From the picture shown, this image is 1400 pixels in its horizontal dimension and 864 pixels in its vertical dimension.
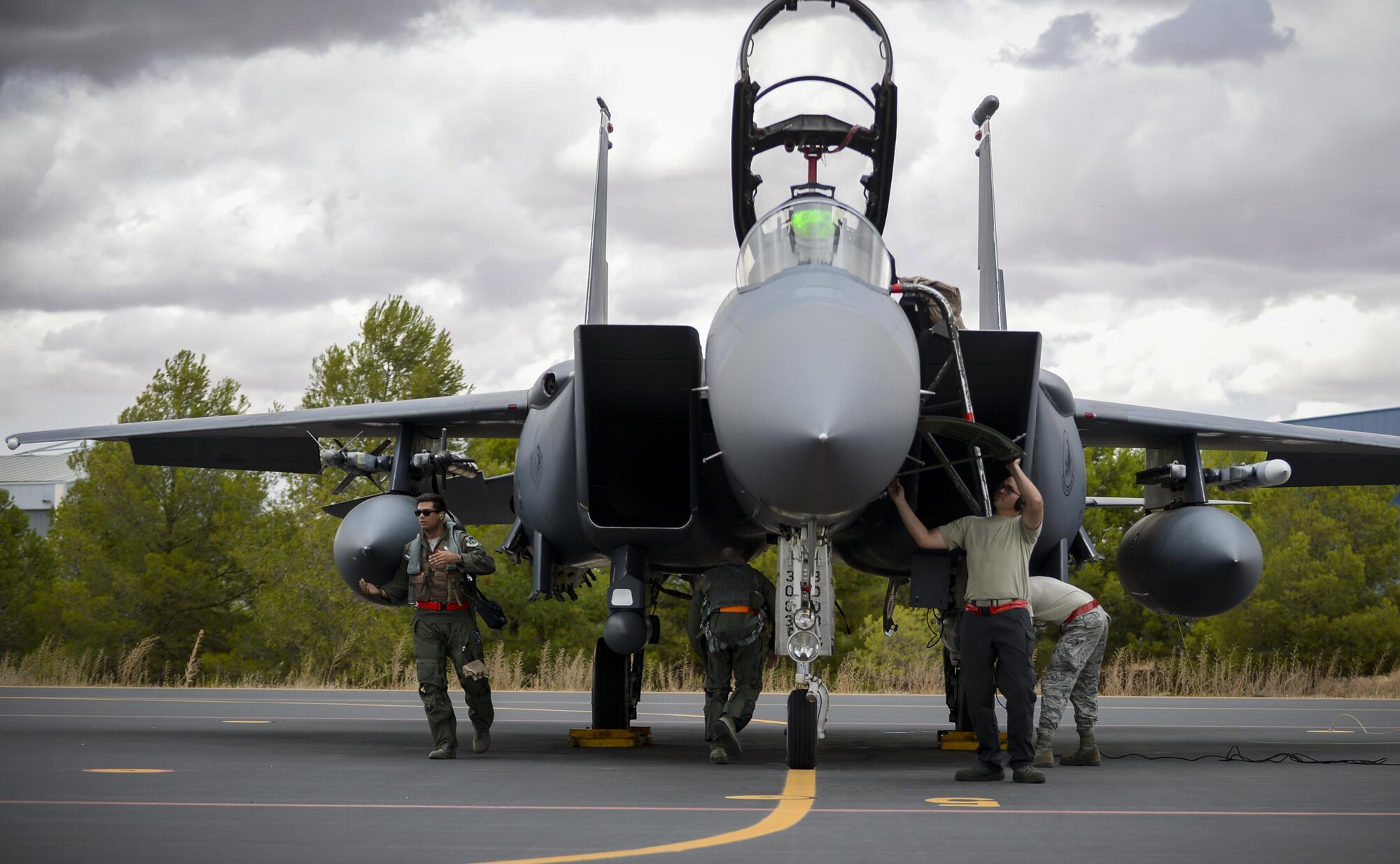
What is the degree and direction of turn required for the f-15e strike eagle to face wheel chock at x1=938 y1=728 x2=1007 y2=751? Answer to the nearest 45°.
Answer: approximately 135° to its left

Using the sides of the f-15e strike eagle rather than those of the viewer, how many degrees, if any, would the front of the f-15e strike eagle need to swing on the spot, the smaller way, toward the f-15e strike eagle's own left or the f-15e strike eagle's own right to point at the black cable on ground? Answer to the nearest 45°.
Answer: approximately 90° to the f-15e strike eagle's own left

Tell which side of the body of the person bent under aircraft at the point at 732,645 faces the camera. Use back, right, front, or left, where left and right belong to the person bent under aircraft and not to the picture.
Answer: back

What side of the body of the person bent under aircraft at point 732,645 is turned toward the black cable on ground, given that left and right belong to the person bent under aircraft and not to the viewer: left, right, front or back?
right

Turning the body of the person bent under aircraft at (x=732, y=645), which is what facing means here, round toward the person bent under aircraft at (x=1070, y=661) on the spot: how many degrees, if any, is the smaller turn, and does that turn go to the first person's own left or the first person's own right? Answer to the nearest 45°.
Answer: approximately 90° to the first person's own right

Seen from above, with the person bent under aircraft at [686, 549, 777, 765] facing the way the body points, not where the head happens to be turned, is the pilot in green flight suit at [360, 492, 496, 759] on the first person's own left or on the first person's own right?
on the first person's own left

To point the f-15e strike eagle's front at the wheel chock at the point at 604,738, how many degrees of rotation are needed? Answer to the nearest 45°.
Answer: approximately 135° to its right

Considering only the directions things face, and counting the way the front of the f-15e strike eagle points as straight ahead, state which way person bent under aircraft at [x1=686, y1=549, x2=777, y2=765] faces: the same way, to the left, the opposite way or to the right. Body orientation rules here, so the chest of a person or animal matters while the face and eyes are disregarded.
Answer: the opposite way

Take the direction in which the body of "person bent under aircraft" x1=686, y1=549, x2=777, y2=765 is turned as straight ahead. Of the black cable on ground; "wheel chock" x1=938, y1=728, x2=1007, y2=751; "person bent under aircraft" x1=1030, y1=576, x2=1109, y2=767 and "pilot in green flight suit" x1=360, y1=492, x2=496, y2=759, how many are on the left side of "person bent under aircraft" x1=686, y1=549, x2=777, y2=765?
1

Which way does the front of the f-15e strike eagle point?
toward the camera
